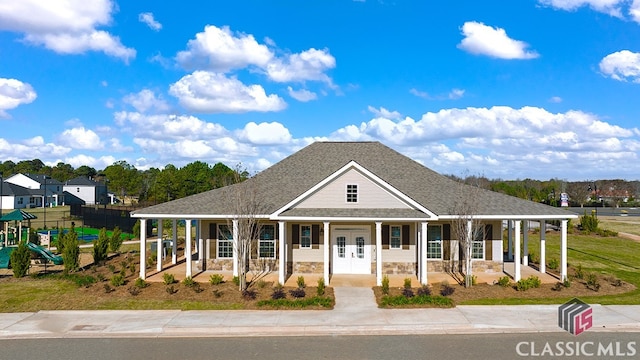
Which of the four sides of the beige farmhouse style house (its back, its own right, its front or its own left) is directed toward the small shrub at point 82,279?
right

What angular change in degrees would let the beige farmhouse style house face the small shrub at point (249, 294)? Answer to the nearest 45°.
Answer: approximately 45° to its right

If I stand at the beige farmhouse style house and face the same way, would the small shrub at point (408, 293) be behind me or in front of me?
in front

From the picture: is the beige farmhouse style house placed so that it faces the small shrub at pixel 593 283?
no

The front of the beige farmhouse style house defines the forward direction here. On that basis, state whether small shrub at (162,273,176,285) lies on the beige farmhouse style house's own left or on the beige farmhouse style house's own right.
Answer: on the beige farmhouse style house's own right

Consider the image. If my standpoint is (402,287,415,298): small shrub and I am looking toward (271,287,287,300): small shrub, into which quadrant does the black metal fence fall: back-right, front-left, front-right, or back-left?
front-right

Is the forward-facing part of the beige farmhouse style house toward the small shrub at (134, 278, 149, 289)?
no

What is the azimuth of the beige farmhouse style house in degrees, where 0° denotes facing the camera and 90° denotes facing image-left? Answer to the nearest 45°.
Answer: approximately 0°

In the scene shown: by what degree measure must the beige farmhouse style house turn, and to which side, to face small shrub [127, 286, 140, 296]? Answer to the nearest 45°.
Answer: approximately 45° to its right

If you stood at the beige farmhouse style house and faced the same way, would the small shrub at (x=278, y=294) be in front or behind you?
in front

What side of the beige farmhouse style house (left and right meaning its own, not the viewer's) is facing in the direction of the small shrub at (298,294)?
front

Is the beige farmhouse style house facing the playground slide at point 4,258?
no
